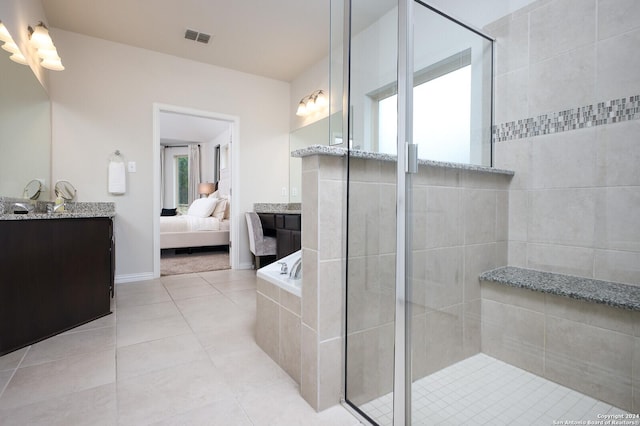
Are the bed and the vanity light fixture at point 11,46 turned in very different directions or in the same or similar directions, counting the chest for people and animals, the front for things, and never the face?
very different directions

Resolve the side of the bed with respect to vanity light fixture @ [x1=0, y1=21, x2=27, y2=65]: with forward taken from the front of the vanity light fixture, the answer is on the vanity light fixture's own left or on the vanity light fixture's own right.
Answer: on the vanity light fixture's own left

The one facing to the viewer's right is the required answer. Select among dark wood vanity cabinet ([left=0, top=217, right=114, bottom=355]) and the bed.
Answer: the dark wood vanity cabinet

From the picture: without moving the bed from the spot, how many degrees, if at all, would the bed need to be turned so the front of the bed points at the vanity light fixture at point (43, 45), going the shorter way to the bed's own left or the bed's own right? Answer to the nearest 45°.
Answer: approximately 45° to the bed's own left

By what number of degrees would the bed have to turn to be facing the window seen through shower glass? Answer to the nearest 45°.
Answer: approximately 90° to its left

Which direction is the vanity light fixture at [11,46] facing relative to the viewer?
to the viewer's right

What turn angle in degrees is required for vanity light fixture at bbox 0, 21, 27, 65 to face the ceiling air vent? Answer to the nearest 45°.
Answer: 0° — it already faces it

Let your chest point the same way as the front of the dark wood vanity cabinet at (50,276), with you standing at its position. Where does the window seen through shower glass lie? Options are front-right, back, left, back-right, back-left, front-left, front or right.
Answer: front-right

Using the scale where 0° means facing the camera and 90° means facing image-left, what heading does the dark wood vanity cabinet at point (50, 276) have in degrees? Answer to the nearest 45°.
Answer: approximately 270°
